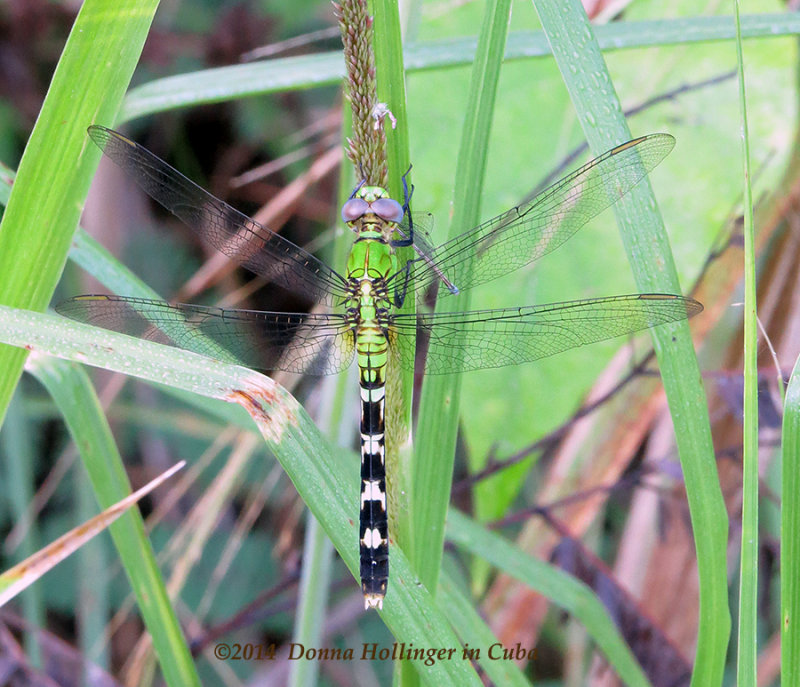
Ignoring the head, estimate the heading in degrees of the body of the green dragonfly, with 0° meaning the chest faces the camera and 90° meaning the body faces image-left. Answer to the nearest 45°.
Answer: approximately 180°
